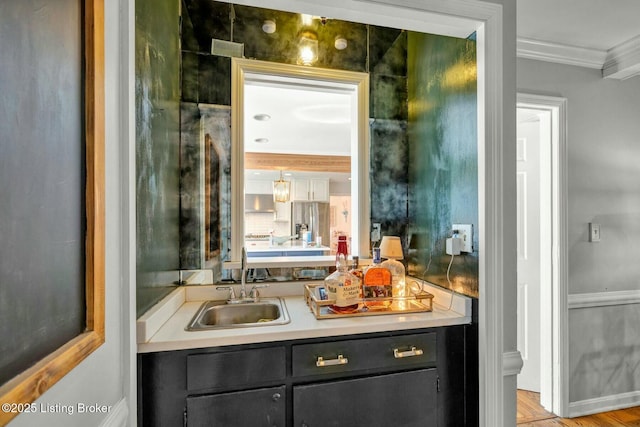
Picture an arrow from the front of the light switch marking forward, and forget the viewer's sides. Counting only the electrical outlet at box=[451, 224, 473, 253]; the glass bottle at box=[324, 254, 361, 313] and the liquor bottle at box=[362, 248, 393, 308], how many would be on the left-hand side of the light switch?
0

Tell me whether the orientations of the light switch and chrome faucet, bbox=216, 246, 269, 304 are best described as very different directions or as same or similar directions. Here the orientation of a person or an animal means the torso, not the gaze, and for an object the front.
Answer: same or similar directions

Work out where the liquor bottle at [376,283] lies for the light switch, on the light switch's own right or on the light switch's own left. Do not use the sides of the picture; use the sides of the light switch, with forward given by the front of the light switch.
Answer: on the light switch's own right

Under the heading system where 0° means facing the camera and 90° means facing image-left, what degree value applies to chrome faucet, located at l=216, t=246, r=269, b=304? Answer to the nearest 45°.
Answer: approximately 0°

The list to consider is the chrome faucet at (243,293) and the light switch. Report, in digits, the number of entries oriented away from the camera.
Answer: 0

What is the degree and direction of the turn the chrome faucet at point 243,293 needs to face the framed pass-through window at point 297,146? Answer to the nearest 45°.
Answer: approximately 180°

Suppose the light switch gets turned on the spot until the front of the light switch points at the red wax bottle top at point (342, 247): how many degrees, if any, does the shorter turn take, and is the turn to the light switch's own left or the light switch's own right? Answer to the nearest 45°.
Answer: approximately 90° to the light switch's own right

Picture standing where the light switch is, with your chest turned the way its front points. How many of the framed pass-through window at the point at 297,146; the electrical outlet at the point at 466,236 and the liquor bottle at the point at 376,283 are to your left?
0

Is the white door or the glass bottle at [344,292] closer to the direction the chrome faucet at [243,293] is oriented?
the glass bottle

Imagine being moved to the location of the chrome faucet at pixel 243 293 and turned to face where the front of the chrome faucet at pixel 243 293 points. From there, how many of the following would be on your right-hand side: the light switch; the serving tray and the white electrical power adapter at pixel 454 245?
0

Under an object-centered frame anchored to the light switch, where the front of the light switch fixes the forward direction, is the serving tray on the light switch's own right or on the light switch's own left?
on the light switch's own right

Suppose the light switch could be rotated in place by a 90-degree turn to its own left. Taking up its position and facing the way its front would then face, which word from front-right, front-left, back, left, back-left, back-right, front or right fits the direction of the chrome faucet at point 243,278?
back

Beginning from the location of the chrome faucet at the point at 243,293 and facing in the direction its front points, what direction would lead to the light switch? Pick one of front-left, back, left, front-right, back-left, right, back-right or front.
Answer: left

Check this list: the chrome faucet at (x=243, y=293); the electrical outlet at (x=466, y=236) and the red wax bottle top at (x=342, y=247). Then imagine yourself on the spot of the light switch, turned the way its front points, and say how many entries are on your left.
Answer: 0

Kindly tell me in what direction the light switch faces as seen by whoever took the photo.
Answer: facing the viewer and to the right of the viewer

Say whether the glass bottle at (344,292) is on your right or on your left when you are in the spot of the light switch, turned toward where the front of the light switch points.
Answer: on your right
